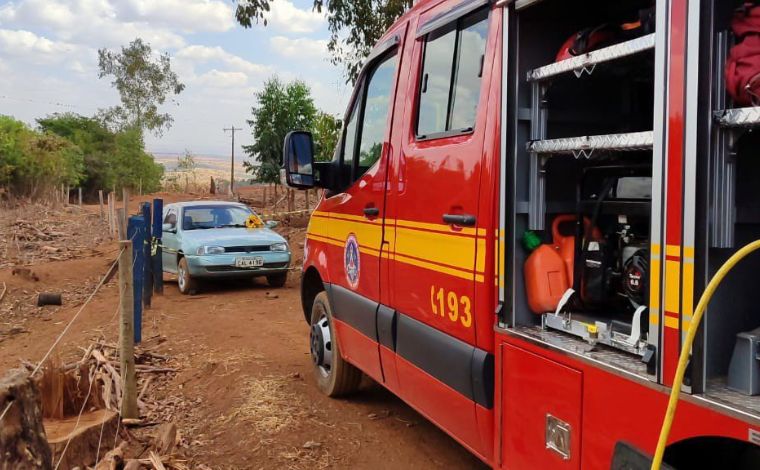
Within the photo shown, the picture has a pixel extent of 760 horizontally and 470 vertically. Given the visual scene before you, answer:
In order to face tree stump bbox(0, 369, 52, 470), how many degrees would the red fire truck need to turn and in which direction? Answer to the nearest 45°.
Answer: approximately 45° to its left

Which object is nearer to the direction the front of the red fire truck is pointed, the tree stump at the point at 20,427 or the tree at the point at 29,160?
the tree

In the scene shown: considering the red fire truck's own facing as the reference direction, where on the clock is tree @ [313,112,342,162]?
The tree is roughly at 1 o'clock from the red fire truck.

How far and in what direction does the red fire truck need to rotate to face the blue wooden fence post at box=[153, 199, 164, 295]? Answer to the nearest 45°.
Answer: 0° — it already faces it

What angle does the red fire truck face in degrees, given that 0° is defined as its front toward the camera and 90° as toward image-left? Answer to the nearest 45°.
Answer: approximately 135°

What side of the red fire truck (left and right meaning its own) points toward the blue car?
front

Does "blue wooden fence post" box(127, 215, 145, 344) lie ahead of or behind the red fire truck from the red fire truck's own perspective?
ahead

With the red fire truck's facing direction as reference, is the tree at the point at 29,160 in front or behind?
in front
